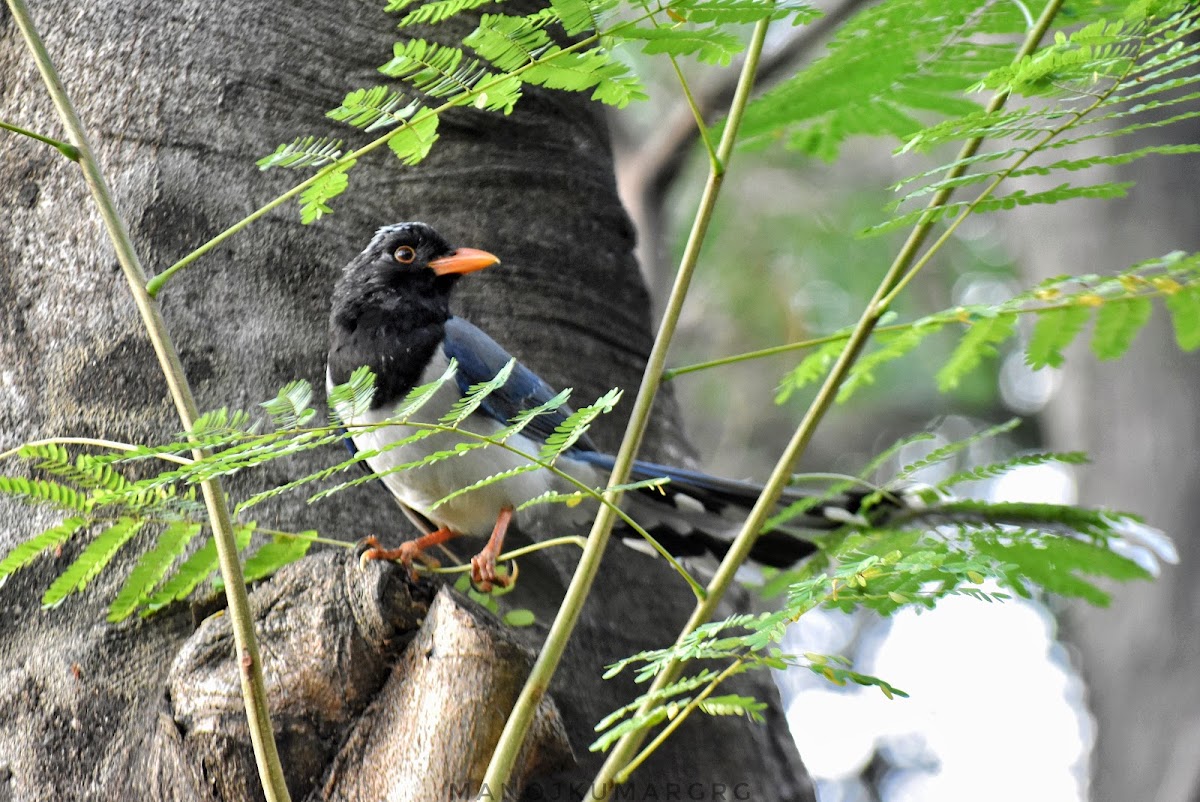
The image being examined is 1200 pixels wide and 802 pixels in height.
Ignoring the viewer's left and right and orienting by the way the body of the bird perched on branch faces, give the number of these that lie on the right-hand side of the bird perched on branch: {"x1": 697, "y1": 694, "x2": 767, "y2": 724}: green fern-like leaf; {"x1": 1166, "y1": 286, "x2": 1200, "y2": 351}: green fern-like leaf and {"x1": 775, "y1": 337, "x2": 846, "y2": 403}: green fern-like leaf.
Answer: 0

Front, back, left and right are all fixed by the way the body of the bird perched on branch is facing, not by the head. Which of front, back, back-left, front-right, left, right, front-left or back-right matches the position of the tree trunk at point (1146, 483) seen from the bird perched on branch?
back

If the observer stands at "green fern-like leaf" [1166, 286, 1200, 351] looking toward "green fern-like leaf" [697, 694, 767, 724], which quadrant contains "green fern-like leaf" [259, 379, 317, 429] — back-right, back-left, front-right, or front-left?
front-right

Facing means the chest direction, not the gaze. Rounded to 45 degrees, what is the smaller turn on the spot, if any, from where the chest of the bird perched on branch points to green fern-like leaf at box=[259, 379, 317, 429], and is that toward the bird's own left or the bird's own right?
approximately 45° to the bird's own left

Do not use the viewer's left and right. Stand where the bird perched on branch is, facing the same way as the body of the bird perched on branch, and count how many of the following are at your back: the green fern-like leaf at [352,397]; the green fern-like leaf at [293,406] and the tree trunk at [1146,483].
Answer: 1

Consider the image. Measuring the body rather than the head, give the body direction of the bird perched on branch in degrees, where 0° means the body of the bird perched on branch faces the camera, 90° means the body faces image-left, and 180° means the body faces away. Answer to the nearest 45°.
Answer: approximately 45°

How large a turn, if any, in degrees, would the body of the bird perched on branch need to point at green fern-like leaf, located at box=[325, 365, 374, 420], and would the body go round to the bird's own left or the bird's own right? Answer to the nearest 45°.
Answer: approximately 45° to the bird's own left
